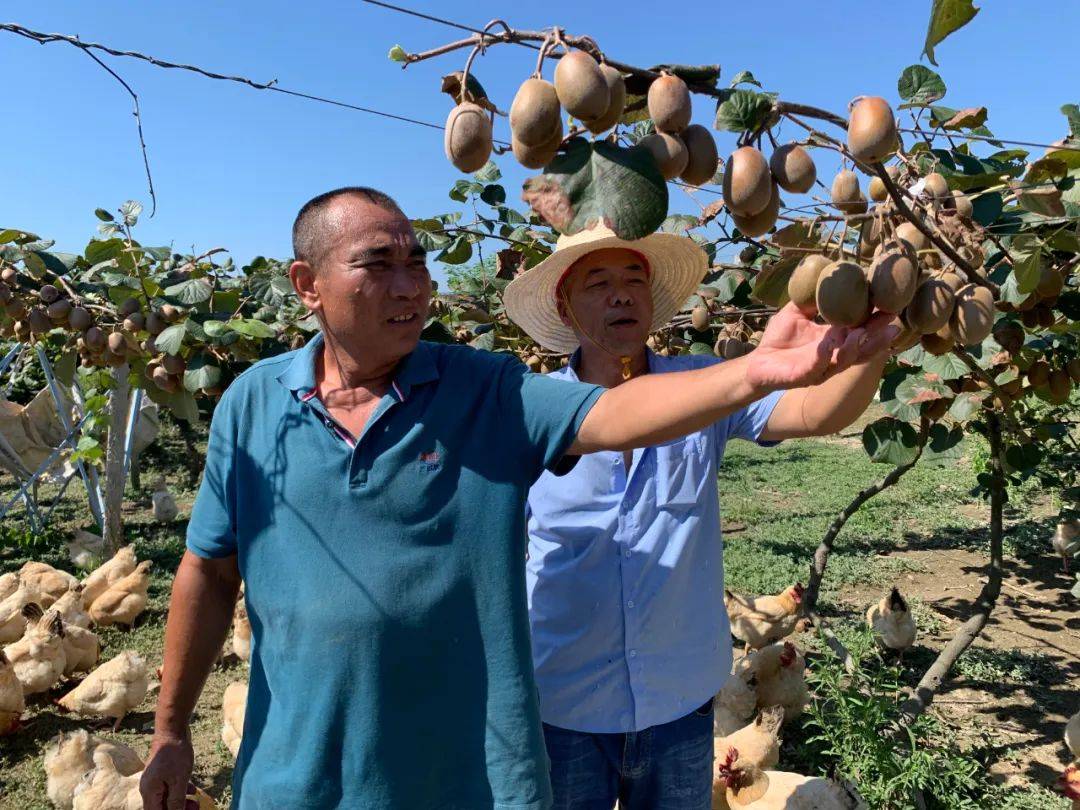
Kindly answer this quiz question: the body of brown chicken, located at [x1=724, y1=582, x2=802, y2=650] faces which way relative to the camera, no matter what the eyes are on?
to the viewer's right

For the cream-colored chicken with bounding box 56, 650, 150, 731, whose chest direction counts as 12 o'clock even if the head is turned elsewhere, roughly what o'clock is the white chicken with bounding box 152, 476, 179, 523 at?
The white chicken is roughly at 3 o'clock from the cream-colored chicken.

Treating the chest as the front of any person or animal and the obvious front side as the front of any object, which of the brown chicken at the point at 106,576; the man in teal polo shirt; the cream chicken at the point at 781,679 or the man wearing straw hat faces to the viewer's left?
the brown chicken at the point at 106,576

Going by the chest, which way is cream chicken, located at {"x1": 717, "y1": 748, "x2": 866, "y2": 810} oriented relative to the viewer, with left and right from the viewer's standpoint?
facing to the left of the viewer

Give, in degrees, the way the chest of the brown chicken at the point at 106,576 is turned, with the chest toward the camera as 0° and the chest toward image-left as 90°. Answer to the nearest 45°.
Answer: approximately 90°

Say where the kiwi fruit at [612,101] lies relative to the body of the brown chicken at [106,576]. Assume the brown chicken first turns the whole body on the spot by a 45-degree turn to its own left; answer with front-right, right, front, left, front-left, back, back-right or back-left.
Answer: front-left

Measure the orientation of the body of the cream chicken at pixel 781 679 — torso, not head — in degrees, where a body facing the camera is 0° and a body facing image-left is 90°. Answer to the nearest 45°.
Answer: approximately 315°
